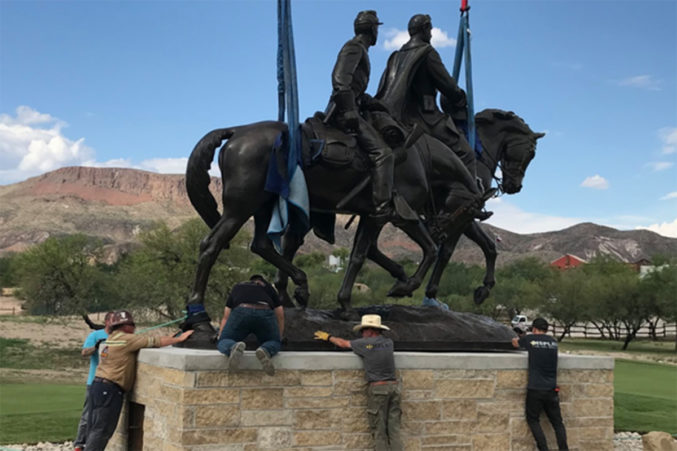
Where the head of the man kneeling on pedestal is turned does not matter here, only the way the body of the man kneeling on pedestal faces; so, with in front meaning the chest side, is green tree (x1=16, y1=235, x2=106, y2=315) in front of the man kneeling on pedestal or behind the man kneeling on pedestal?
in front

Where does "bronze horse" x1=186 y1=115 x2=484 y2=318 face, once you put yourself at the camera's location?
facing to the right of the viewer

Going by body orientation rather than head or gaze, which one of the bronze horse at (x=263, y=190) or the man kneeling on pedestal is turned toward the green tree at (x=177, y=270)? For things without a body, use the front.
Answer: the man kneeling on pedestal

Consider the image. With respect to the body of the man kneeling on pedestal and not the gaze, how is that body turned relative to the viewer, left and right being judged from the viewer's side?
facing away from the viewer

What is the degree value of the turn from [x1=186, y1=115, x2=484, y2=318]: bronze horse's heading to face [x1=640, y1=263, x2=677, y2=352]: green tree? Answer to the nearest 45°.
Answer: approximately 45° to its left

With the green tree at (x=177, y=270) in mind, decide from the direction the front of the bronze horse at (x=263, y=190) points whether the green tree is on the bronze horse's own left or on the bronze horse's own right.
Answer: on the bronze horse's own left

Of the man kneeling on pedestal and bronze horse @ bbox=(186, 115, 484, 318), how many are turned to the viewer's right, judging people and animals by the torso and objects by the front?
1

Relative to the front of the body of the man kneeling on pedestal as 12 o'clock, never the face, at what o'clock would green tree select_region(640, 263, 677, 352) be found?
The green tree is roughly at 1 o'clock from the man kneeling on pedestal.

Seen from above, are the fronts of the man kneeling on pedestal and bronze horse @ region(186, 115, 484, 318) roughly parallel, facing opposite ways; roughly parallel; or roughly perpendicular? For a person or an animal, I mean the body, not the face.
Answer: roughly perpendicular

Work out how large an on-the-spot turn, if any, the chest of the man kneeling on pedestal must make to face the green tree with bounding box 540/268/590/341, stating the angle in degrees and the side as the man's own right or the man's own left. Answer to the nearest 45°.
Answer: approximately 45° to the man's own right

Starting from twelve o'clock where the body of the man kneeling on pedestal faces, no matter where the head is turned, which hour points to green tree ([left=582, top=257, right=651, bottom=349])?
The green tree is roughly at 1 o'clock from the man kneeling on pedestal.
